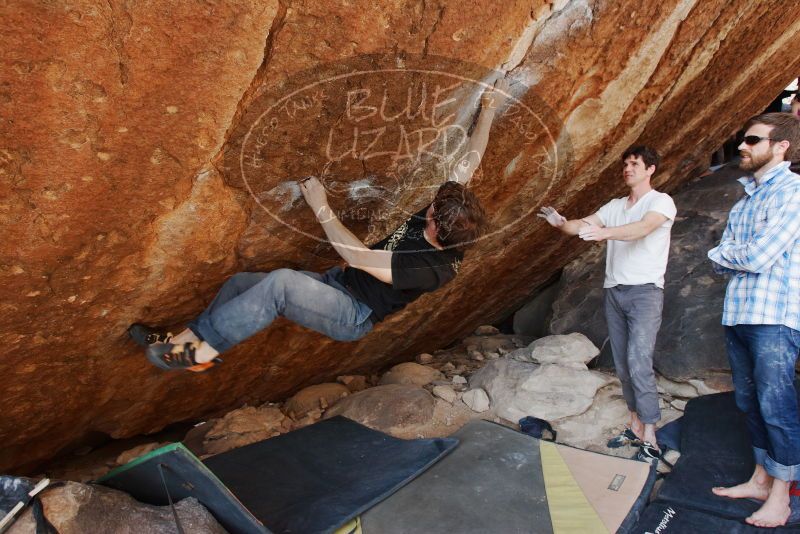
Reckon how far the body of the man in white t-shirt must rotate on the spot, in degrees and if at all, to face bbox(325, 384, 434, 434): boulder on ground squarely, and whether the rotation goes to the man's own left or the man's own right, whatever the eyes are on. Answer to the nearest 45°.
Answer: approximately 45° to the man's own right

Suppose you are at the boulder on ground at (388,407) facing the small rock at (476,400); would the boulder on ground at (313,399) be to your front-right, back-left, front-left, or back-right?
back-left

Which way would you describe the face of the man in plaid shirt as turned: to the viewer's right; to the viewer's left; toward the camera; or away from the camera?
to the viewer's left

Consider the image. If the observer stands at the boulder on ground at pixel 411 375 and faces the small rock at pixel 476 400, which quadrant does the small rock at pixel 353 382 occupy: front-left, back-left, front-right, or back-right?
back-right

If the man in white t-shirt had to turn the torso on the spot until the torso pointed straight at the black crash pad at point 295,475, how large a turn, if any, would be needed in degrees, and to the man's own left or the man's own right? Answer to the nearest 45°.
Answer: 0° — they already face it

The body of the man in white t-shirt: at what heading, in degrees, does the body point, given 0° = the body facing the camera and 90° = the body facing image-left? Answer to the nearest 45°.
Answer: approximately 45°

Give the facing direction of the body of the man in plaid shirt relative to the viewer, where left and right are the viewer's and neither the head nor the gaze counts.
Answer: facing to the left of the viewer
